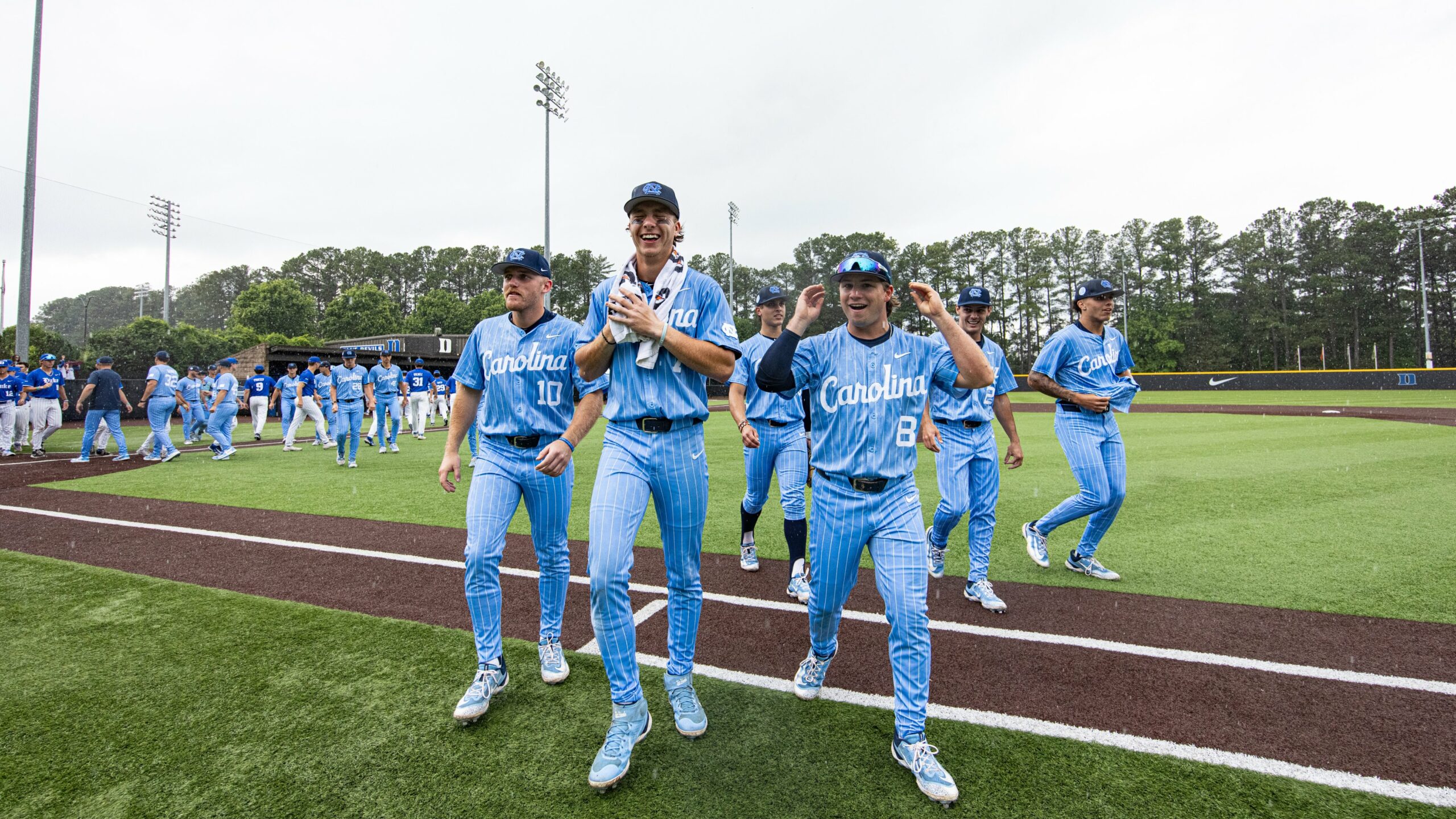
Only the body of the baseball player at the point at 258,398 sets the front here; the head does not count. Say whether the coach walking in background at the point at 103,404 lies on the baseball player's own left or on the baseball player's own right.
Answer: on the baseball player's own left

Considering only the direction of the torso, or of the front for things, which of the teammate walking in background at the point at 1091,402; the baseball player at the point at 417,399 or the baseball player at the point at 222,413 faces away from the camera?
the baseball player at the point at 417,399

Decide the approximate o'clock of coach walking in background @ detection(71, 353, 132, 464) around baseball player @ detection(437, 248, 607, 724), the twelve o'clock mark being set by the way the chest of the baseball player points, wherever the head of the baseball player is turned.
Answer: The coach walking in background is roughly at 5 o'clock from the baseball player.

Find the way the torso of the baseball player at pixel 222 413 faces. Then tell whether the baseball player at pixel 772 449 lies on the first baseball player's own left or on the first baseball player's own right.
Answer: on the first baseball player's own left

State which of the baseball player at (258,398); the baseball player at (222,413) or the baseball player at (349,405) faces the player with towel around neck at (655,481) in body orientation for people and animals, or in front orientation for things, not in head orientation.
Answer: the baseball player at (349,405)

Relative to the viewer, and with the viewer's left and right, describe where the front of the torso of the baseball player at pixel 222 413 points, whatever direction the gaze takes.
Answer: facing to the left of the viewer

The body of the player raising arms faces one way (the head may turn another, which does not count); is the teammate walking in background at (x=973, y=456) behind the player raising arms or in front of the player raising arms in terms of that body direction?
behind

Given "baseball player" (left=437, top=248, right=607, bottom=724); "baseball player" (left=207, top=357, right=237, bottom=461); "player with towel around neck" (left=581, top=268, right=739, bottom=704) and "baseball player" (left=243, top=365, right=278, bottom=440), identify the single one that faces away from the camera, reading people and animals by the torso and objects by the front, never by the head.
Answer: "baseball player" (left=243, top=365, right=278, bottom=440)

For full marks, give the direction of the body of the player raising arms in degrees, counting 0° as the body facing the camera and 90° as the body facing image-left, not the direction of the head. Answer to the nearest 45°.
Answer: approximately 0°

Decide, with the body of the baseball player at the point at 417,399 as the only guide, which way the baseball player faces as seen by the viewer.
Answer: away from the camera
